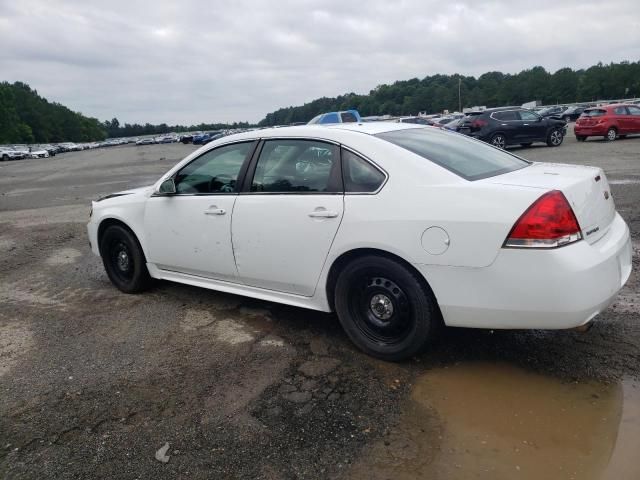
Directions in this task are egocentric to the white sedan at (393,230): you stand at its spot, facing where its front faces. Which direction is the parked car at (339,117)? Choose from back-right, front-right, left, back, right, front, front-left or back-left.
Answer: front-right

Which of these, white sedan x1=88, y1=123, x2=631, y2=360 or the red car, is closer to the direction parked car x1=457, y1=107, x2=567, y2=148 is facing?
the red car

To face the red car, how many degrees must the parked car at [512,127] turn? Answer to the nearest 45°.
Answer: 0° — it already faces it

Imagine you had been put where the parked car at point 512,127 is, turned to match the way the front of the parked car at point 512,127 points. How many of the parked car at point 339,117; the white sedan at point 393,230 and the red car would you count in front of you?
1

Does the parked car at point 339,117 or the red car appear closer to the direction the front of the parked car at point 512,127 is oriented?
the red car

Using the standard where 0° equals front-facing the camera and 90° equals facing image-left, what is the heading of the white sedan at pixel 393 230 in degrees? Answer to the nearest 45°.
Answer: approximately 135°

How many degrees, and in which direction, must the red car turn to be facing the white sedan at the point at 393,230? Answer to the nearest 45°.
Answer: approximately 135° to its right

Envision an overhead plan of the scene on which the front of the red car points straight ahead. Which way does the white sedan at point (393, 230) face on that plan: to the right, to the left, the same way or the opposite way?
to the left

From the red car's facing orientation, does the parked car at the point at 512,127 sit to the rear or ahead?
to the rear

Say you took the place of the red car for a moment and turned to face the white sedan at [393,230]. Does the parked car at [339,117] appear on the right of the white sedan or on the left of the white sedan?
right

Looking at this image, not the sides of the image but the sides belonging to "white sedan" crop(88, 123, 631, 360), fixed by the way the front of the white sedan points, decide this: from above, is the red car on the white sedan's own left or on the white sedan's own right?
on the white sedan's own right

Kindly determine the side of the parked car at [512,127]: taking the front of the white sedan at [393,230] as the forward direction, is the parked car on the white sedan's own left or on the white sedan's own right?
on the white sedan's own right

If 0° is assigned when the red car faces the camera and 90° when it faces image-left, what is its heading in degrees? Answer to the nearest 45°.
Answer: approximately 225°
